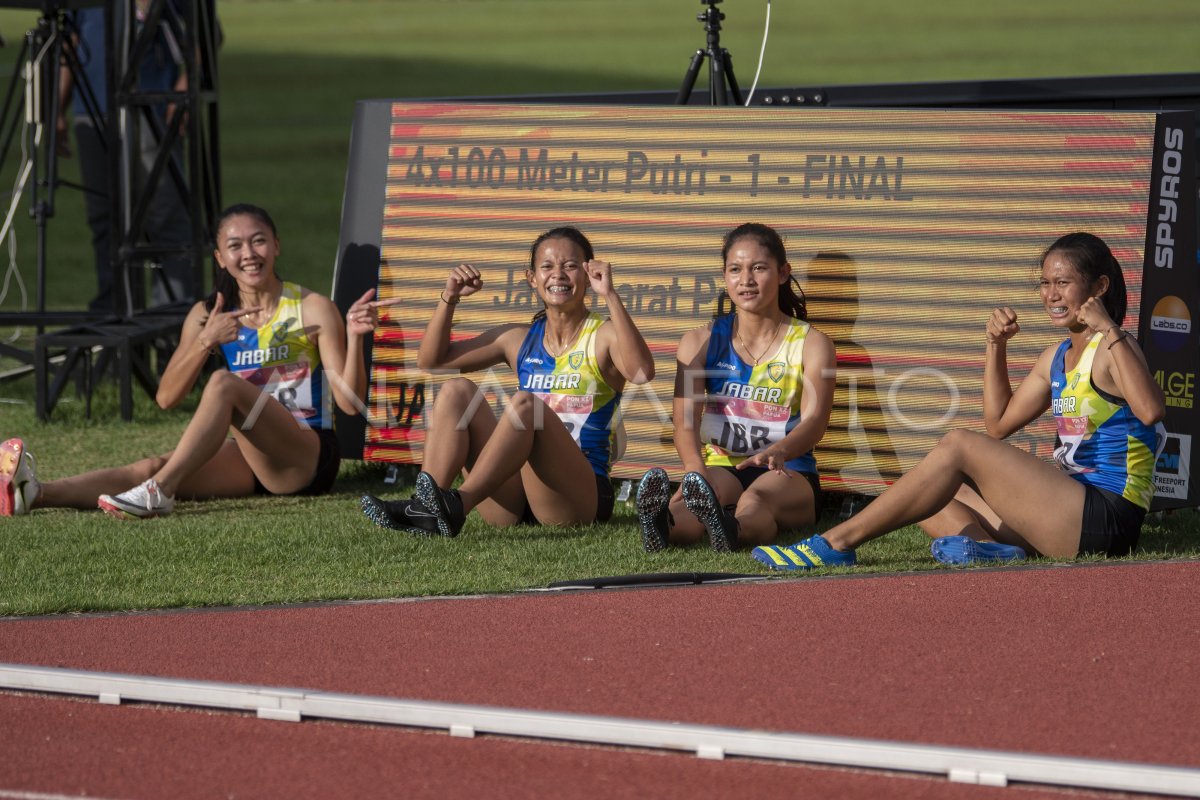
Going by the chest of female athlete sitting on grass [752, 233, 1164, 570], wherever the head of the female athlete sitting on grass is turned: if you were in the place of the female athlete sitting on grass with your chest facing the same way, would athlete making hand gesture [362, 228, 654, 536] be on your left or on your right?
on your right

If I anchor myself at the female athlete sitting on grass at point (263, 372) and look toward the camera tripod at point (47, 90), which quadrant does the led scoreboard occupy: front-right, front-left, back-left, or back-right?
back-right

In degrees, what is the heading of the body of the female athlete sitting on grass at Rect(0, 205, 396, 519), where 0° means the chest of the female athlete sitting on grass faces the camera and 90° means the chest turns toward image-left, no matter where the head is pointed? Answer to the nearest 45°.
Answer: approximately 45°

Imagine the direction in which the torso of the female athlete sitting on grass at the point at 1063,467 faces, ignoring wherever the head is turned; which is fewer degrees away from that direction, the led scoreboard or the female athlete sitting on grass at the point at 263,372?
the female athlete sitting on grass

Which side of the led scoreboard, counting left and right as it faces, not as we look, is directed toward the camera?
front

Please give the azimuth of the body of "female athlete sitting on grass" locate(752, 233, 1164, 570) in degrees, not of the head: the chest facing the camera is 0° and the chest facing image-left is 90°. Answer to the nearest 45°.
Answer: approximately 45°

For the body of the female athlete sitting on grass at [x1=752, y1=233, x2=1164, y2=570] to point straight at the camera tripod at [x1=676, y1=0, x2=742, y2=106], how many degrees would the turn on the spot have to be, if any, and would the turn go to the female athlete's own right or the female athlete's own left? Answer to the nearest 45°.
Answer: approximately 90° to the female athlete's own right

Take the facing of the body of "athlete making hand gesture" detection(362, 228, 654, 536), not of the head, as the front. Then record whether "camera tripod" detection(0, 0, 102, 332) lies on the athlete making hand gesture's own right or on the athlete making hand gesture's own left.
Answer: on the athlete making hand gesture's own right

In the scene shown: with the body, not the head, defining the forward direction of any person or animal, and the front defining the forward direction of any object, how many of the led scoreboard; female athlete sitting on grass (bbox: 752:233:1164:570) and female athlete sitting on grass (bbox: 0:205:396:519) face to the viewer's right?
0

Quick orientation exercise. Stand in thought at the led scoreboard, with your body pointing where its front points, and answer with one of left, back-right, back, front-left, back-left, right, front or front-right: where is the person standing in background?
back-right

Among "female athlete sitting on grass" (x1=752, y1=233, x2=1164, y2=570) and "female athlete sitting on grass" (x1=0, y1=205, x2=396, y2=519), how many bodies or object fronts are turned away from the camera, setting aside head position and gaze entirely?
0

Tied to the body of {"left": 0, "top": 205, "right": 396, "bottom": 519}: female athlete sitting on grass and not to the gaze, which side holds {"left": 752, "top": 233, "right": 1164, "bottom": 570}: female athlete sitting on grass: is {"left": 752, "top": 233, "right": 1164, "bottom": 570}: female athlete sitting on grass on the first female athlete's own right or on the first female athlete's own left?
on the first female athlete's own left

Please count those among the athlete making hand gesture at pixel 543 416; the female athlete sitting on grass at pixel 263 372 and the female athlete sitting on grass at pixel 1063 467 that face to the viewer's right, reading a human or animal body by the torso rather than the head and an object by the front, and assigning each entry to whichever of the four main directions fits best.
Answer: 0

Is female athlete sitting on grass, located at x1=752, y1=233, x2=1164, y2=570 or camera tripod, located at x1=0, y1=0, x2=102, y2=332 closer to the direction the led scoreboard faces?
the female athlete sitting on grass

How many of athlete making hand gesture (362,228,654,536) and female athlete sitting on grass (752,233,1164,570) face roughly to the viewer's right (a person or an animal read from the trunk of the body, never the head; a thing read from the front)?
0
